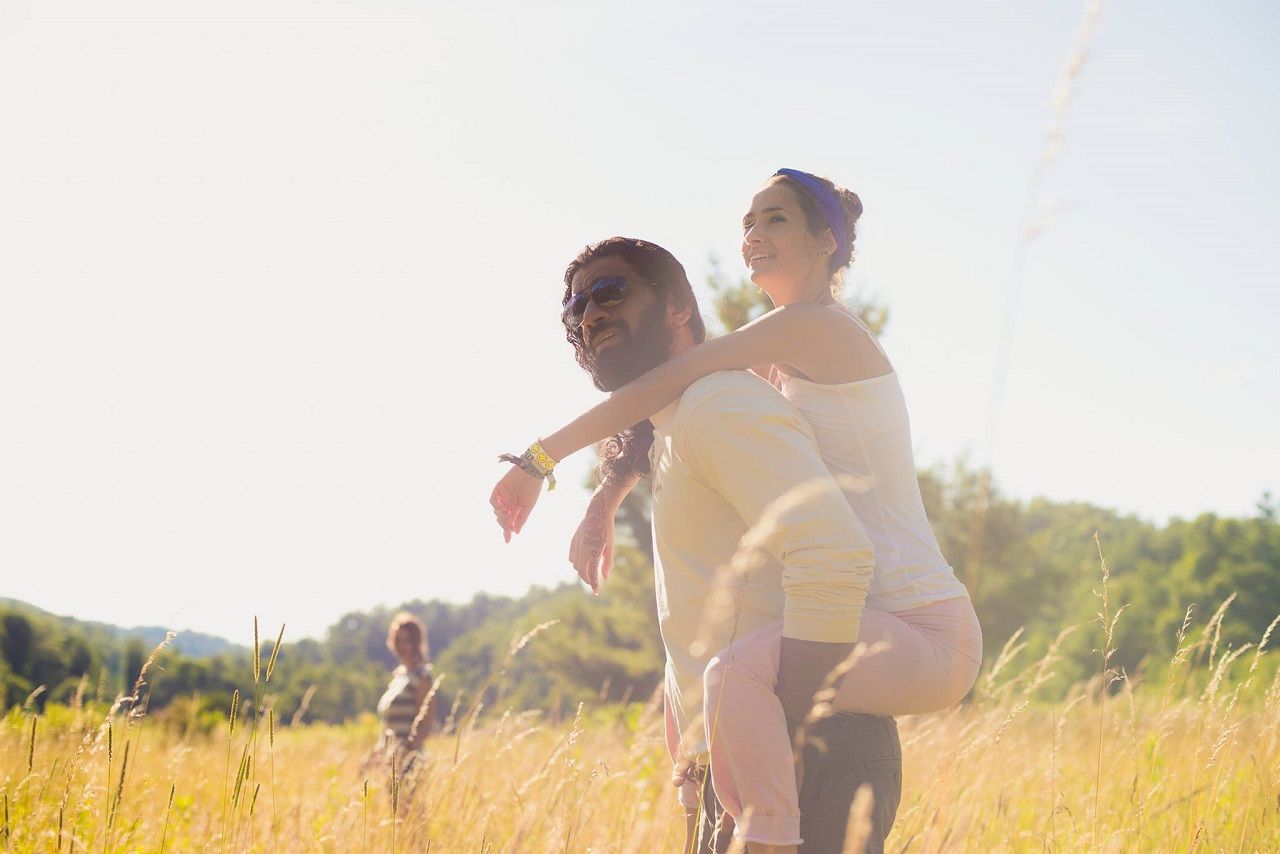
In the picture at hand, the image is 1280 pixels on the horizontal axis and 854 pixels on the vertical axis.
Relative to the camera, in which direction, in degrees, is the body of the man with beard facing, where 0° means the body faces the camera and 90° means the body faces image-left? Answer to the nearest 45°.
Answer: approximately 90°

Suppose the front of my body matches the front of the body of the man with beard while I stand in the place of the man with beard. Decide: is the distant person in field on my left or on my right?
on my right
